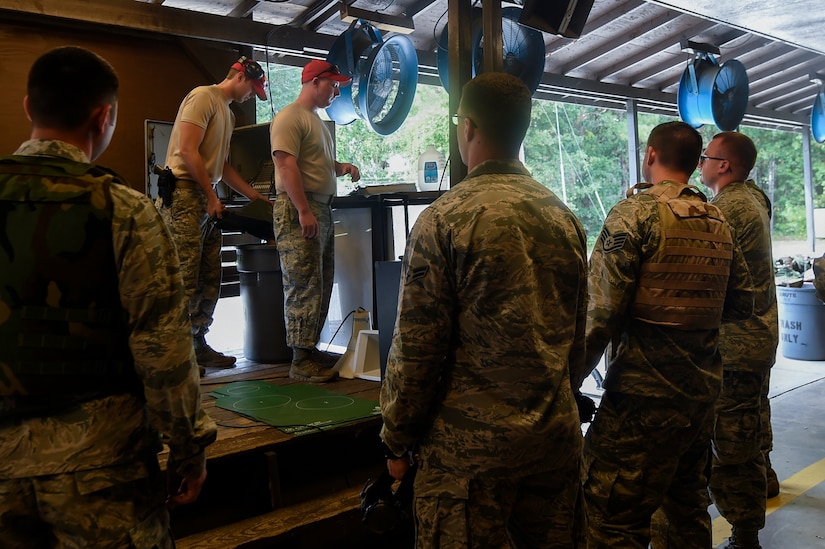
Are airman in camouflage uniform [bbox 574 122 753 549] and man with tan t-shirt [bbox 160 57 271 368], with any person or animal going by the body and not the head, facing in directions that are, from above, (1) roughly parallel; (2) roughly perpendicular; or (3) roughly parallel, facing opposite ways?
roughly perpendicular

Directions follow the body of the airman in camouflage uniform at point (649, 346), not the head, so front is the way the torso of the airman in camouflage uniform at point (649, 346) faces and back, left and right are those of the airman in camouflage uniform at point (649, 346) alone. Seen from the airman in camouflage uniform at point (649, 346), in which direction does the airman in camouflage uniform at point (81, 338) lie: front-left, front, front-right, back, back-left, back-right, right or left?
left

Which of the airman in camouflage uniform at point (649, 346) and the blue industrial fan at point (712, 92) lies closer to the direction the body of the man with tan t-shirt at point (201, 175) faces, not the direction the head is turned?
the blue industrial fan

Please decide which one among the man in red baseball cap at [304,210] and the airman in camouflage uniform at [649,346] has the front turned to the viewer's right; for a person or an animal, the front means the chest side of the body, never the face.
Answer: the man in red baseball cap

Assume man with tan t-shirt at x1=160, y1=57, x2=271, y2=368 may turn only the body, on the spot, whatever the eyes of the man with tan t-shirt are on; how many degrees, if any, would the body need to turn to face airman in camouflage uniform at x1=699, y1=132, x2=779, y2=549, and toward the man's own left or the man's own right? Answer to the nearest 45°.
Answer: approximately 45° to the man's own right

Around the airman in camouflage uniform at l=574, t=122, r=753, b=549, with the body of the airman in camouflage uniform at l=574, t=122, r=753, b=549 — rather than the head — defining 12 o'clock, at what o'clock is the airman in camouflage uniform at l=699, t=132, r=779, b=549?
the airman in camouflage uniform at l=699, t=132, r=779, b=549 is roughly at 2 o'clock from the airman in camouflage uniform at l=574, t=122, r=753, b=549.

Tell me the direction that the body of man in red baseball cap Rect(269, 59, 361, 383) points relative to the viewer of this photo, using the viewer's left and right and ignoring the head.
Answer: facing to the right of the viewer

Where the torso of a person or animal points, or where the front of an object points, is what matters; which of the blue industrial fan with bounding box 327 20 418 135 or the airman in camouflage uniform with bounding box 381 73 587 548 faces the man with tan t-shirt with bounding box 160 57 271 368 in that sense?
the airman in camouflage uniform

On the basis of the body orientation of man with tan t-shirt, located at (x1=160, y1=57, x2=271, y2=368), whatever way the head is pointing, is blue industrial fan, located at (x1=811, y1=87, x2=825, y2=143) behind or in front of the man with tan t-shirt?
in front

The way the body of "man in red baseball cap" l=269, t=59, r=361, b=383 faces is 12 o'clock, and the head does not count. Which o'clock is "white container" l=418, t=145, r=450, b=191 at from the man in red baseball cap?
The white container is roughly at 10 o'clock from the man in red baseball cap.

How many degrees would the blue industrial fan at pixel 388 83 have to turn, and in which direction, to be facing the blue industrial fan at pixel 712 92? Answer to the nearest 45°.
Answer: approximately 90° to its left

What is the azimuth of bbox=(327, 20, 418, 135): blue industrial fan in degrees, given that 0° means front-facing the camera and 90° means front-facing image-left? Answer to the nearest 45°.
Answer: approximately 315°

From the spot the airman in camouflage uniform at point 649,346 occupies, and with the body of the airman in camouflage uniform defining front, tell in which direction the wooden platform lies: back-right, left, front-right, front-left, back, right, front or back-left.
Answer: front-left

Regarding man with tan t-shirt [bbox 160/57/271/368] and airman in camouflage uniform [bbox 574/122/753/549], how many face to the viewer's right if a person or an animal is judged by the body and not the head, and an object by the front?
1
